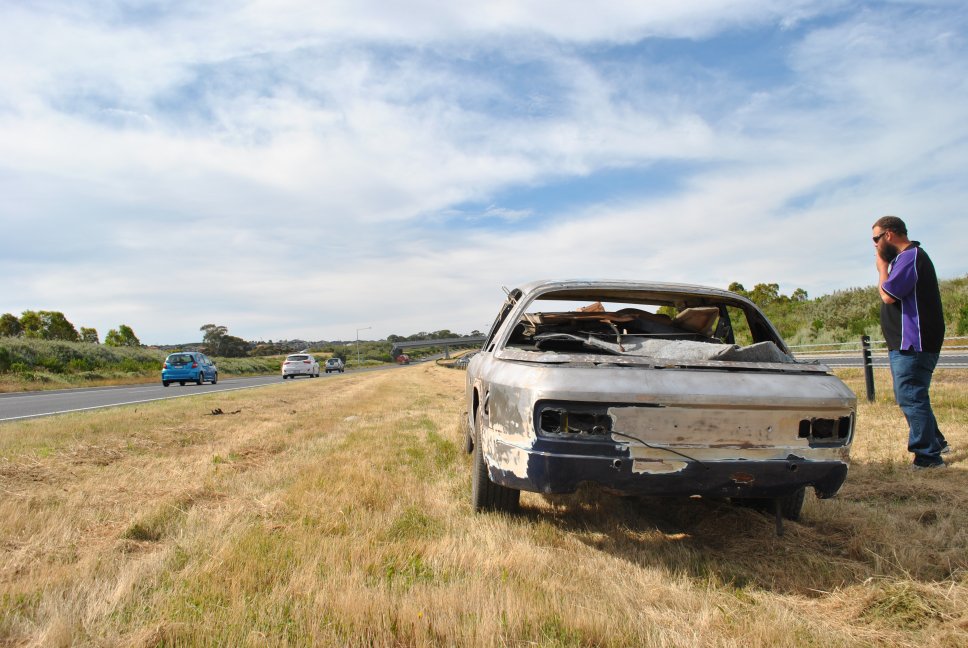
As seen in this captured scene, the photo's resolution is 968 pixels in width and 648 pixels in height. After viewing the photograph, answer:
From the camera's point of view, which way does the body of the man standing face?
to the viewer's left

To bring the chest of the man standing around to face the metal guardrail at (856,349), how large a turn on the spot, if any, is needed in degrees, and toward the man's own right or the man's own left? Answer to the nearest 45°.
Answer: approximately 90° to the man's own right

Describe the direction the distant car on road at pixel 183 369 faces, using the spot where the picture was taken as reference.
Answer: facing away from the viewer and to the right of the viewer

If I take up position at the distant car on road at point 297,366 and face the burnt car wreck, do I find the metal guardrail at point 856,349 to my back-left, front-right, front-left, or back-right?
front-left

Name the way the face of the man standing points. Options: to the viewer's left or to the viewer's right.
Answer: to the viewer's left

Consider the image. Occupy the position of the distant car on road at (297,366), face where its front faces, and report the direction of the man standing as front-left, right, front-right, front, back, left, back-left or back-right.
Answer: back

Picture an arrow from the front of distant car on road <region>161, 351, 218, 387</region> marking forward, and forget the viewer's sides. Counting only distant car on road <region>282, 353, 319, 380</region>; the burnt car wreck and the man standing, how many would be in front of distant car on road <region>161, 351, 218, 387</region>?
1

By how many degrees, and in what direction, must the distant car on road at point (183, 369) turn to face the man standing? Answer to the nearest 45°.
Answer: approximately 135° to its right

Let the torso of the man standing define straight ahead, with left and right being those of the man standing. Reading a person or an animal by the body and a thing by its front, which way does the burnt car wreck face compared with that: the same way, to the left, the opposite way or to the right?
to the right

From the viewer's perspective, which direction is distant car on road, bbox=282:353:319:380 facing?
away from the camera

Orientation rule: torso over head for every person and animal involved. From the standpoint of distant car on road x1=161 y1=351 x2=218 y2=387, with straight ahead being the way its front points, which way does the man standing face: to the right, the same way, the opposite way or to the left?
to the left

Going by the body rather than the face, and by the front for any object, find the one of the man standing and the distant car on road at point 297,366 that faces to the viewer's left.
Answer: the man standing

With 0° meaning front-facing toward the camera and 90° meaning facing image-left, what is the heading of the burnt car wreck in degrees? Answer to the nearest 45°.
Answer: approximately 180°
